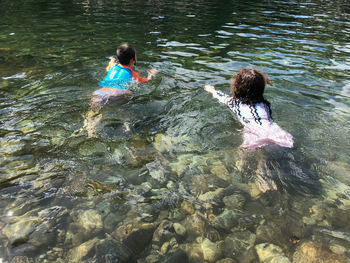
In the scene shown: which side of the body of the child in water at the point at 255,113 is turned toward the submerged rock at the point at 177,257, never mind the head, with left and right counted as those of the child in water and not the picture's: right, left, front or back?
back

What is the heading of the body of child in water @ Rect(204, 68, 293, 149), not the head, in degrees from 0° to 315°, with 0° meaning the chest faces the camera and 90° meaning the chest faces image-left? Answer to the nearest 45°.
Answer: approximately 180°

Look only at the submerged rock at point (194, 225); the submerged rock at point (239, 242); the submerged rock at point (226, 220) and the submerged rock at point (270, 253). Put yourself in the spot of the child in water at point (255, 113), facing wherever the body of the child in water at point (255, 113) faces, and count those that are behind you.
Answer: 4

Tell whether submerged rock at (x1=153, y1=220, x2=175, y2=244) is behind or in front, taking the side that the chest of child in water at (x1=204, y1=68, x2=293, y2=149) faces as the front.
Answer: behind

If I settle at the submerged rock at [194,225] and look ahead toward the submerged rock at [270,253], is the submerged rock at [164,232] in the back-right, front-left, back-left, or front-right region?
back-right

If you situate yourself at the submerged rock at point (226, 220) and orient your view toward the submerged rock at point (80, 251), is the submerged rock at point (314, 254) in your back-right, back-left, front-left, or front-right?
back-left

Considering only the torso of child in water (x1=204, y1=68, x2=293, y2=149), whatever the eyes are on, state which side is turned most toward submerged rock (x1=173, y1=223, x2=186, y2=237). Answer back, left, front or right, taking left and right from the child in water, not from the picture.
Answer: back

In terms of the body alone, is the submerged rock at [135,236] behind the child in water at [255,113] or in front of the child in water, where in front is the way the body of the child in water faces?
behind

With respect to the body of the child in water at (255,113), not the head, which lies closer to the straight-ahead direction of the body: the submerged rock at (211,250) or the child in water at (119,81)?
the child in water

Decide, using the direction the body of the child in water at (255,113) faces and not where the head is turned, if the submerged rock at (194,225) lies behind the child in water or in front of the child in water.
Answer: behind

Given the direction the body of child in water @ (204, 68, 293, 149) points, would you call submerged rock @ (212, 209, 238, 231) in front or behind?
behind

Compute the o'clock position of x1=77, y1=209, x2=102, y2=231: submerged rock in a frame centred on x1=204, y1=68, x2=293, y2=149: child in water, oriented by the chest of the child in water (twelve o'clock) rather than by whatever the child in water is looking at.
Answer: The submerged rock is roughly at 7 o'clock from the child in water.

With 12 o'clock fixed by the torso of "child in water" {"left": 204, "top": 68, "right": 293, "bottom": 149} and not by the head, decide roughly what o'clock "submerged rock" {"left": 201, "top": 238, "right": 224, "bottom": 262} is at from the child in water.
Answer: The submerged rock is roughly at 6 o'clock from the child in water.

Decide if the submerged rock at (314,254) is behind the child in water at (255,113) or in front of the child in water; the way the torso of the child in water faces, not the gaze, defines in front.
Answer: behind

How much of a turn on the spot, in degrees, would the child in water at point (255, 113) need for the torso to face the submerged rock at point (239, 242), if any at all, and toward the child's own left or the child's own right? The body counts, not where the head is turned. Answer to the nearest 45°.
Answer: approximately 180°
